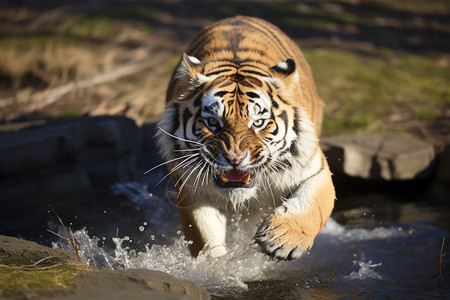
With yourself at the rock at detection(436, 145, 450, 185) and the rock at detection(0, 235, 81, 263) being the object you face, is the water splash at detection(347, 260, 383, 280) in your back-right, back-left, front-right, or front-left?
front-left

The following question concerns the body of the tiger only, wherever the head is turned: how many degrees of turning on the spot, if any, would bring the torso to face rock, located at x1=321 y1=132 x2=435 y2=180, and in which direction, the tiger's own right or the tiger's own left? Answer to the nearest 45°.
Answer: approximately 135° to the tiger's own left

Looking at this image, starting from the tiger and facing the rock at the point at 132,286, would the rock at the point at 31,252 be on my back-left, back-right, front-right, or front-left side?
front-right

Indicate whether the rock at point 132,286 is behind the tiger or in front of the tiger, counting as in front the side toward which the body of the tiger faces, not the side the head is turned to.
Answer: in front

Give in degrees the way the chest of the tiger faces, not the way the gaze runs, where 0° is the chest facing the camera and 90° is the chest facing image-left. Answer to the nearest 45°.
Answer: approximately 0°

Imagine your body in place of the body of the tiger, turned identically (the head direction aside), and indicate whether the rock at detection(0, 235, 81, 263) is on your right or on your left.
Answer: on your right

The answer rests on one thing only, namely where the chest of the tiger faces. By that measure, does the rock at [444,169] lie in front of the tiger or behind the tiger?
behind

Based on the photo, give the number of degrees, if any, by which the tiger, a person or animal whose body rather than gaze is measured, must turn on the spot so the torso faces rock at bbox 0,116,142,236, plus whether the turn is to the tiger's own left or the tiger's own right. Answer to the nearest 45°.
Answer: approximately 135° to the tiger's own right

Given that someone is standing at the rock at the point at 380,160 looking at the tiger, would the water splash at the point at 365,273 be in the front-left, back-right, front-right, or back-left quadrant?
front-left
